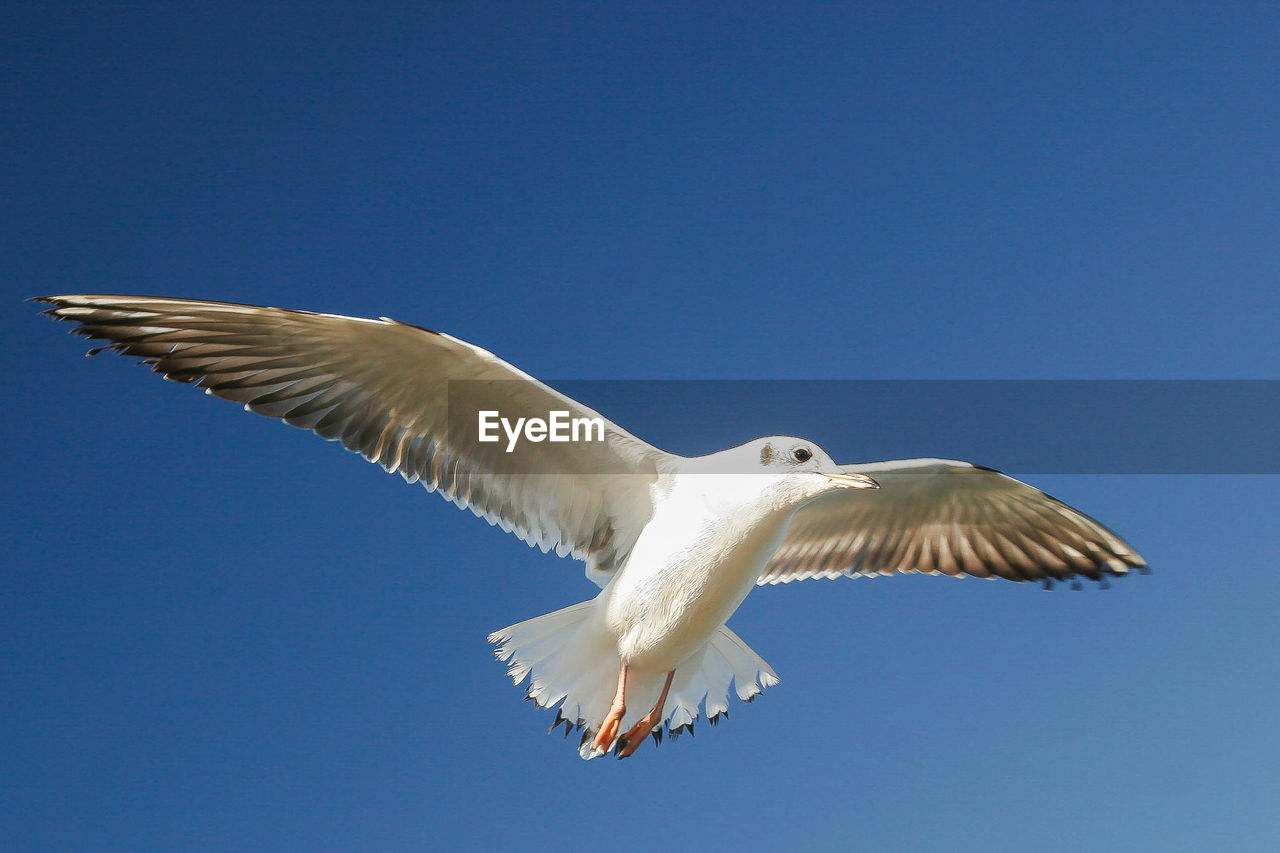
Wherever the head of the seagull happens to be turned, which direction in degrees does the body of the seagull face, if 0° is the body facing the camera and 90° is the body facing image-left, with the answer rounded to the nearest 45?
approximately 315°
